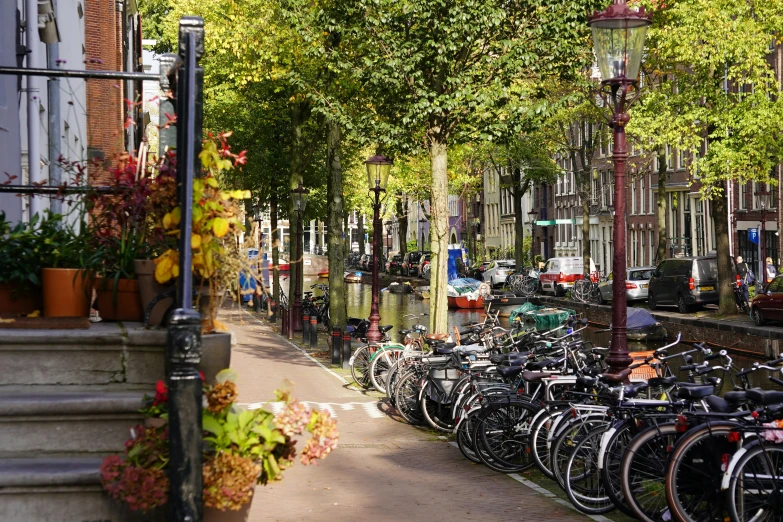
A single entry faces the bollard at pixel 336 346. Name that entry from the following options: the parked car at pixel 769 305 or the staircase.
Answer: the parked car

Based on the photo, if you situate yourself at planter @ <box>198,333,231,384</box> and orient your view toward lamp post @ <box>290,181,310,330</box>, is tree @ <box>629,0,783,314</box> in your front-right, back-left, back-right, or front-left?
front-right

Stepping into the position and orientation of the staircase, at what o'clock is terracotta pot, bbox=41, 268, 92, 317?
The terracotta pot is roughly at 6 o'clock from the staircase.
